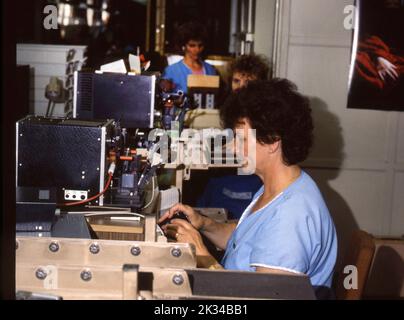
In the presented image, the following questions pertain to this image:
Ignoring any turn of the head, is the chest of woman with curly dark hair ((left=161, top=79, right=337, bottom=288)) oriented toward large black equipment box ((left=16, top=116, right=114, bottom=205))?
yes

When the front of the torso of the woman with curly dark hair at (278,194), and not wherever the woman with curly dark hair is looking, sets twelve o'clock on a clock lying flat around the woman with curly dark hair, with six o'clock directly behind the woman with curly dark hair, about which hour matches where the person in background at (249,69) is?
The person in background is roughly at 3 o'clock from the woman with curly dark hair.

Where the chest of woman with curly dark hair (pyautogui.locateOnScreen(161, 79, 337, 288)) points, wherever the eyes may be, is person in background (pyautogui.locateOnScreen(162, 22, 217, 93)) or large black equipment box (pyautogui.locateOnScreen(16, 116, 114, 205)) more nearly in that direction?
the large black equipment box

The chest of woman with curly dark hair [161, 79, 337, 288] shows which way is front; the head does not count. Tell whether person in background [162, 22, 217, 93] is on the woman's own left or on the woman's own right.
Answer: on the woman's own right

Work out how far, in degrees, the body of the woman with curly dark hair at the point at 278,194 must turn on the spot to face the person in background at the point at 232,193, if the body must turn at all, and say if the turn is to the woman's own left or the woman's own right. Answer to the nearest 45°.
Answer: approximately 90° to the woman's own right

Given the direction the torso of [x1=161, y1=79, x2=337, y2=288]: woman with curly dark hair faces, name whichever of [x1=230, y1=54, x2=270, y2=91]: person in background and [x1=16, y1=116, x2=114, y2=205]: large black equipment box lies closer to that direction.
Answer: the large black equipment box

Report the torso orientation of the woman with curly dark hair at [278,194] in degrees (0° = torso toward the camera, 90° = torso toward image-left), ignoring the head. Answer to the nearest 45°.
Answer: approximately 90°
